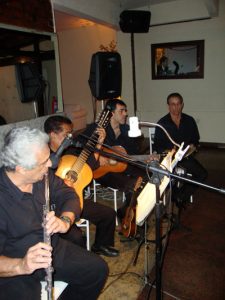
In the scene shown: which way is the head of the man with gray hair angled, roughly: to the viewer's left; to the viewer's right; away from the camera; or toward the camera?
to the viewer's right

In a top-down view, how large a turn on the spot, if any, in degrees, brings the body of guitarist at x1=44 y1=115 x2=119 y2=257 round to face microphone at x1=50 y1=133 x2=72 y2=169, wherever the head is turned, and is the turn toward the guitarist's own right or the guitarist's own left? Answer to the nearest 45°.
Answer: approximately 45° to the guitarist's own right

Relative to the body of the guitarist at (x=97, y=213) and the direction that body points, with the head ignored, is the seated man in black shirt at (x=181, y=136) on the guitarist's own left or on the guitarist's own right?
on the guitarist's own left

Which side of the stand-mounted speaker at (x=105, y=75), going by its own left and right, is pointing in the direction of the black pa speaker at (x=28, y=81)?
right

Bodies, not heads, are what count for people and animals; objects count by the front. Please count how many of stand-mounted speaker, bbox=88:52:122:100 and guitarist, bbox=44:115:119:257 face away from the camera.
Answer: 0

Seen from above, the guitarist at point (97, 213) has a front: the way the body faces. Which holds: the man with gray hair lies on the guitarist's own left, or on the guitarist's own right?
on the guitarist's own right

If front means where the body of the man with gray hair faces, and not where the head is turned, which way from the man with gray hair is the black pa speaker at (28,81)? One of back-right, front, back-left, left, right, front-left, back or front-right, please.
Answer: back-left

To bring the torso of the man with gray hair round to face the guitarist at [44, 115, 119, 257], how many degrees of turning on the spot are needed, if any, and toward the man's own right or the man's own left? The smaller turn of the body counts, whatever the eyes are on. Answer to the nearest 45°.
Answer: approximately 90° to the man's own left

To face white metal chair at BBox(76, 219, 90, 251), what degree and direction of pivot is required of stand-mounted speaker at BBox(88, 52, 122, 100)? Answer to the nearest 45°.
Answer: approximately 45° to its right

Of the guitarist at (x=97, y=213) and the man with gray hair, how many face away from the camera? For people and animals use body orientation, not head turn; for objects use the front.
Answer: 0

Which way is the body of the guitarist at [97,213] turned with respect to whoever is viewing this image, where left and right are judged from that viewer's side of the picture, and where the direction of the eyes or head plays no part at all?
facing the viewer and to the right of the viewer
